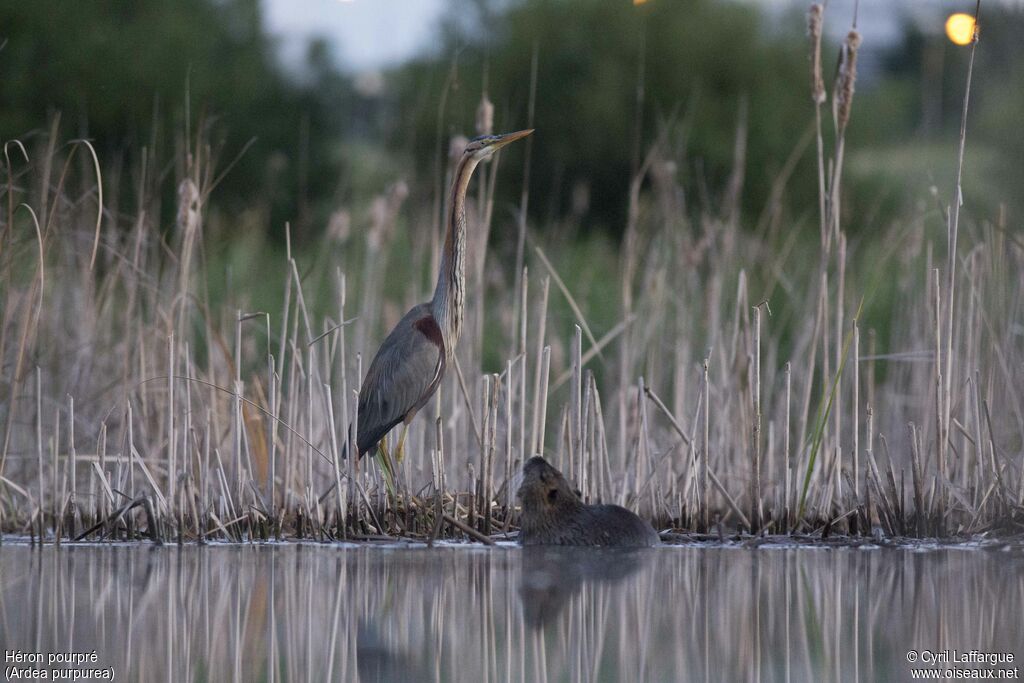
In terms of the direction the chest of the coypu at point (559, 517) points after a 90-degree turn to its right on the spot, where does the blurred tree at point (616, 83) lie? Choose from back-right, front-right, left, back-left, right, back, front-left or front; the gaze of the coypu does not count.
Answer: front

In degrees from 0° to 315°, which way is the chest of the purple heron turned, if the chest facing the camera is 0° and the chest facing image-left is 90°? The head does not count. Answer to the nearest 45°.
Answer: approximately 270°

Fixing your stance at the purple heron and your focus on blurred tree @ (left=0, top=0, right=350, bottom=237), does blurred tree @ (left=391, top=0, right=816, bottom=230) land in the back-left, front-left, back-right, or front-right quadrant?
front-right

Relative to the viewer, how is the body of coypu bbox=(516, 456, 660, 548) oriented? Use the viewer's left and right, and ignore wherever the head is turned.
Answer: facing to the left of the viewer

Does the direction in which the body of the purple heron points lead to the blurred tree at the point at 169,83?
no

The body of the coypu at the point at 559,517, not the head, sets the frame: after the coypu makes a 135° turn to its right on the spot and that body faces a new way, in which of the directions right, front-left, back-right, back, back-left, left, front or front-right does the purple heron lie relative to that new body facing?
left

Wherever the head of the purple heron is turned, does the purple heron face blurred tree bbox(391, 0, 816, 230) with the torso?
no

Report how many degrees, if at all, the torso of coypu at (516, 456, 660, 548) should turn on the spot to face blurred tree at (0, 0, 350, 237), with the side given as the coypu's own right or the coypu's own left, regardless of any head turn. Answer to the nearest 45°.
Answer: approximately 45° to the coypu's own right
